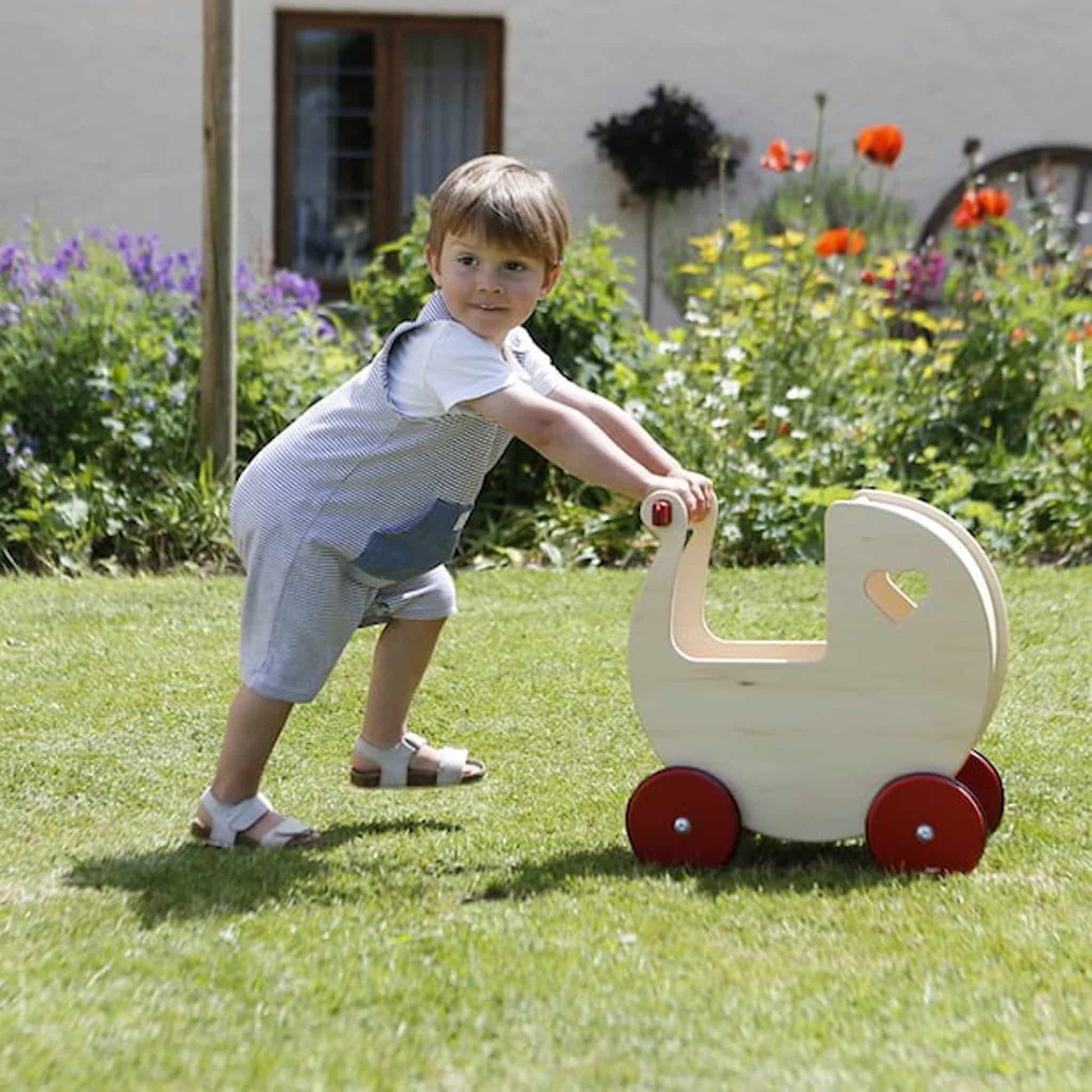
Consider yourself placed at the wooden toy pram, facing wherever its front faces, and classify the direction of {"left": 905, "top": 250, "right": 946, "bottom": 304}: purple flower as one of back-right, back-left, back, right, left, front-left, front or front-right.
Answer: left

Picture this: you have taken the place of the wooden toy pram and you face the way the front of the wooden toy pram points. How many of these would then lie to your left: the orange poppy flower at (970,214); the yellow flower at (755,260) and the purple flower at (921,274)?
3

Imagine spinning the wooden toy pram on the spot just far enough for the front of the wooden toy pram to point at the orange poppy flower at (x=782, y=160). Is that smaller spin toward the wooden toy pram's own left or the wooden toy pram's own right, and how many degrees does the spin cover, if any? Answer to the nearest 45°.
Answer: approximately 90° to the wooden toy pram's own left

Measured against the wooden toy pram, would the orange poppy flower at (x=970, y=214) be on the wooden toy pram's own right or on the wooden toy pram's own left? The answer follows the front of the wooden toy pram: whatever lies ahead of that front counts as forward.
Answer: on the wooden toy pram's own left

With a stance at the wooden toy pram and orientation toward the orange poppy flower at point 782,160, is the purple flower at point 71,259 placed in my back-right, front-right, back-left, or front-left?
front-left

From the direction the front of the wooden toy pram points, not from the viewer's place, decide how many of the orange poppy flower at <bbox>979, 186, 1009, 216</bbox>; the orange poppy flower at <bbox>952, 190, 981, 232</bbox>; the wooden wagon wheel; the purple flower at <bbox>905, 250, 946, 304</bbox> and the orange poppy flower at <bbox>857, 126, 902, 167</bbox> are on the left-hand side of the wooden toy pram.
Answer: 5

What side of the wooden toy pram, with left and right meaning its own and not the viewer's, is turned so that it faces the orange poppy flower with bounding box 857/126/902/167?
left

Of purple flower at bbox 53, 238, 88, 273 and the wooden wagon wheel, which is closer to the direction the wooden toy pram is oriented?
the wooden wagon wheel

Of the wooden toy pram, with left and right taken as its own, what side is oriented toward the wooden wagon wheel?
left

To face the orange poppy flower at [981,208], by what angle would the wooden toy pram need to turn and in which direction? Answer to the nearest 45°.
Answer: approximately 90° to its left

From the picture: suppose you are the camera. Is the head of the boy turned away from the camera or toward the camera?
toward the camera

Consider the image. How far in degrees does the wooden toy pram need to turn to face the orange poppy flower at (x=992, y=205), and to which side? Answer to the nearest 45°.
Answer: approximately 90° to its left

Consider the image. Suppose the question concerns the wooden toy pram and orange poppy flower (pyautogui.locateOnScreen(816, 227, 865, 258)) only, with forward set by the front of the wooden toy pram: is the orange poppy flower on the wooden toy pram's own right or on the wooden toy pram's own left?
on the wooden toy pram's own left

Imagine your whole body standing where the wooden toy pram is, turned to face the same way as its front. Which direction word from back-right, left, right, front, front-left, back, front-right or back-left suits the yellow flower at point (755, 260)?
left

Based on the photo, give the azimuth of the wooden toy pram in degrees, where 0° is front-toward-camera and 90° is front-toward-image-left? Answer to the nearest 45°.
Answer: approximately 270°
